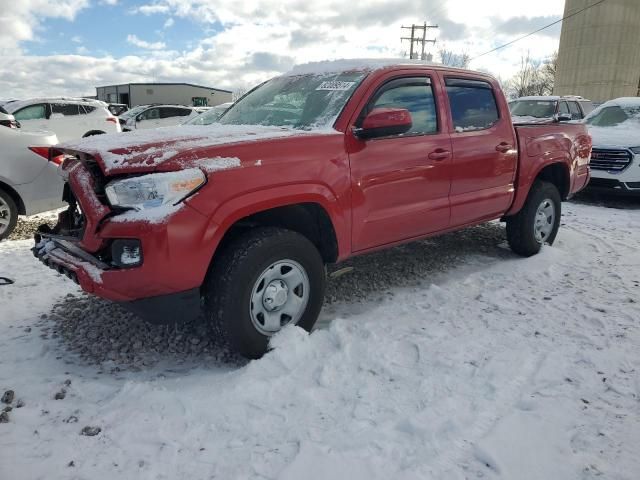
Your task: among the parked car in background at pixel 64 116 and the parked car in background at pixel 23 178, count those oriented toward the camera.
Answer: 0

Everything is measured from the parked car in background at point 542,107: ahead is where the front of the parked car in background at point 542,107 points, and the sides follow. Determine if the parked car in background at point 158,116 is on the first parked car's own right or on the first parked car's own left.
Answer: on the first parked car's own right

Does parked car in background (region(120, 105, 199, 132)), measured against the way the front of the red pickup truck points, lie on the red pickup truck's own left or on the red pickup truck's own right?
on the red pickup truck's own right

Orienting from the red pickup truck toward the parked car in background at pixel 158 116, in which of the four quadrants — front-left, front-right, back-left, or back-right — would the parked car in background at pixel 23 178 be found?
front-left

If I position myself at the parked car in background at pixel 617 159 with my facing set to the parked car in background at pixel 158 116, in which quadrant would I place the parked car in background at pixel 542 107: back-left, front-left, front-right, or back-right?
front-right

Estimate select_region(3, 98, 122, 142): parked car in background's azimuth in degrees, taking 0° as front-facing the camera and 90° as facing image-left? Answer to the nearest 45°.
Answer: approximately 90°

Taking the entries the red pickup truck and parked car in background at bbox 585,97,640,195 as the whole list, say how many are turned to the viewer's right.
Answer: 0

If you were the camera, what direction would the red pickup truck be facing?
facing the viewer and to the left of the viewer

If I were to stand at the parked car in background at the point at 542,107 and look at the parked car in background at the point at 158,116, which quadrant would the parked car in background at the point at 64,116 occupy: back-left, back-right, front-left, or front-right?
front-left

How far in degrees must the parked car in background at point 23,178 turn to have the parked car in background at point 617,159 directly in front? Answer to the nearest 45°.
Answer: approximately 135° to its right

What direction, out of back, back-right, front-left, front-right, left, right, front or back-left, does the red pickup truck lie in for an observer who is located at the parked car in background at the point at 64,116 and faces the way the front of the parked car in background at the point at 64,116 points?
left

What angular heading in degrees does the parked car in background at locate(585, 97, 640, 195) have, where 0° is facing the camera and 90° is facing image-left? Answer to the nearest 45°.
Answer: approximately 45°
